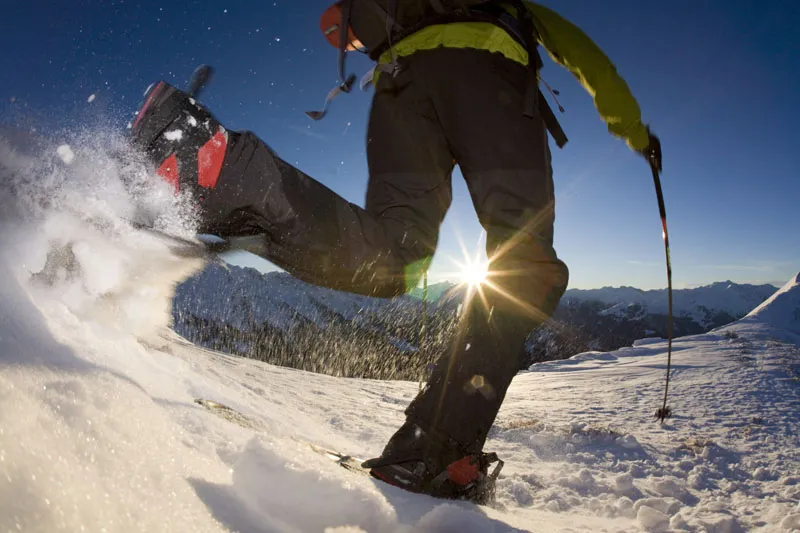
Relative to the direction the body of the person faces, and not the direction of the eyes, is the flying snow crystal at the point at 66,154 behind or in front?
behind

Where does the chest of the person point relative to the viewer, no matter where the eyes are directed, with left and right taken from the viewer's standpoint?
facing away from the viewer and to the right of the viewer
